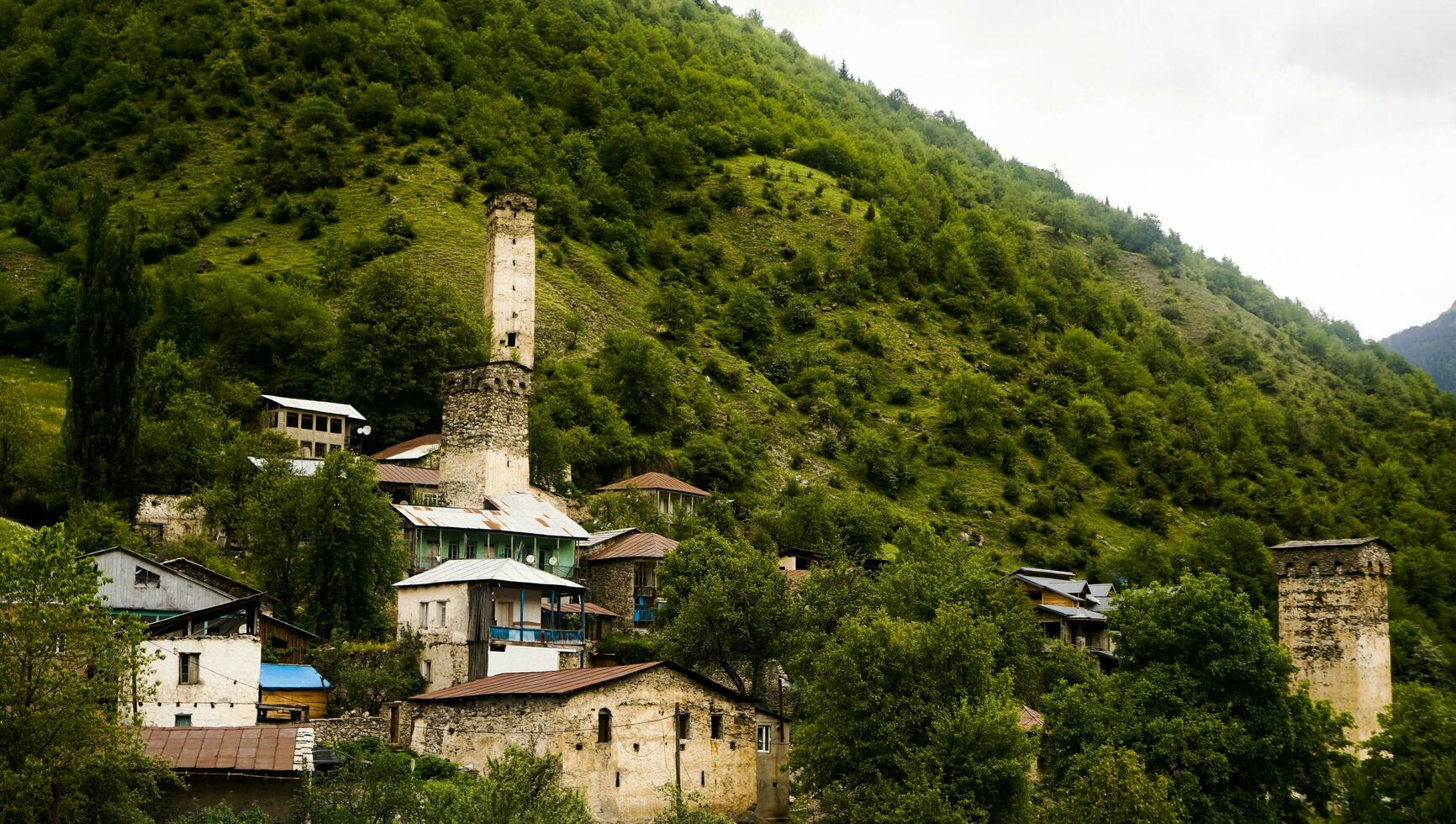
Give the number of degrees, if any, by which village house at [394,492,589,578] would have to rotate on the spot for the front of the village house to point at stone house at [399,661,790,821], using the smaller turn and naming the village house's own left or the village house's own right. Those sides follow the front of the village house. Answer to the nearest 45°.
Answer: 0° — it already faces it

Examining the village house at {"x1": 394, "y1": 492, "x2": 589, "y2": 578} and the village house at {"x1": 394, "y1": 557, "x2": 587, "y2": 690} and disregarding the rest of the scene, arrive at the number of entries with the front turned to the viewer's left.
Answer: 0

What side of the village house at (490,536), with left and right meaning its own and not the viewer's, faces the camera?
front

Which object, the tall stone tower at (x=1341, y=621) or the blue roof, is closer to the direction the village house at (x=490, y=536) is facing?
the blue roof

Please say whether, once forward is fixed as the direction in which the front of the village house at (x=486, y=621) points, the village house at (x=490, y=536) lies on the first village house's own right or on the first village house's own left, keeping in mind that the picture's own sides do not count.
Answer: on the first village house's own left

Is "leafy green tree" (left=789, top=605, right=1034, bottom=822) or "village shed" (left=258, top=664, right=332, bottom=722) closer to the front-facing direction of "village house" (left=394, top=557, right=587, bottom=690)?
the leafy green tree

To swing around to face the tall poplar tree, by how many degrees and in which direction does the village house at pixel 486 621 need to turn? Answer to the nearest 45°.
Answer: approximately 180°

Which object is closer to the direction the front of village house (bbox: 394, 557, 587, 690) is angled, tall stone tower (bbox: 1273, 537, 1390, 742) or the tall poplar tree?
the tall stone tower

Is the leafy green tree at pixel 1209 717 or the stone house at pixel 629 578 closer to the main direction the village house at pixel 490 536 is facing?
the leafy green tree

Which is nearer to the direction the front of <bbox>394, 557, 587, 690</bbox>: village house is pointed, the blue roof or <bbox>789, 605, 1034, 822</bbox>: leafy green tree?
the leafy green tree

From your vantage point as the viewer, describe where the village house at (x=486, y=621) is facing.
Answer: facing the viewer and to the right of the viewer
